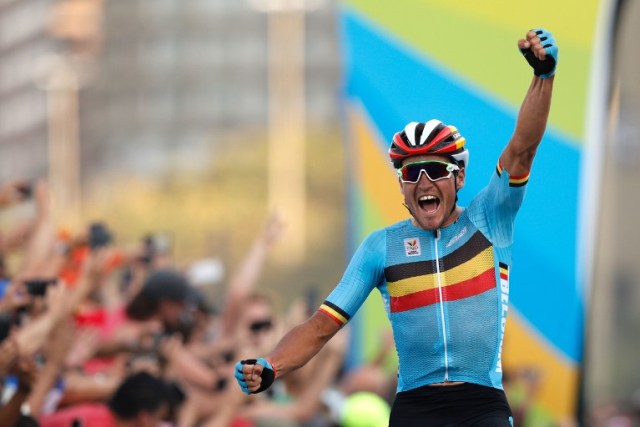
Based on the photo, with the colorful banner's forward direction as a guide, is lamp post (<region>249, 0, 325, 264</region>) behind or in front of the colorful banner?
behind

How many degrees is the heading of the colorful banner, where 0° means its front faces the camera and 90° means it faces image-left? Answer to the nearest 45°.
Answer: approximately 0°

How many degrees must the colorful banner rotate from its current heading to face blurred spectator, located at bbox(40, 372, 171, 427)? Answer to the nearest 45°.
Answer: approximately 45° to its right

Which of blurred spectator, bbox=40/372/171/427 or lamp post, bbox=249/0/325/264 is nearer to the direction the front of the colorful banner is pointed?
the blurred spectator

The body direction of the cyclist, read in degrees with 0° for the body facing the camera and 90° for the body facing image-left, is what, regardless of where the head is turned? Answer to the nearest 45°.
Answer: approximately 0°

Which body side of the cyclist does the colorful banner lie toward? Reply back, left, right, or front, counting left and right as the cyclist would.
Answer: back

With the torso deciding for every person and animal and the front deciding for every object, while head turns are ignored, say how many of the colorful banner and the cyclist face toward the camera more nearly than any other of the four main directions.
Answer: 2
